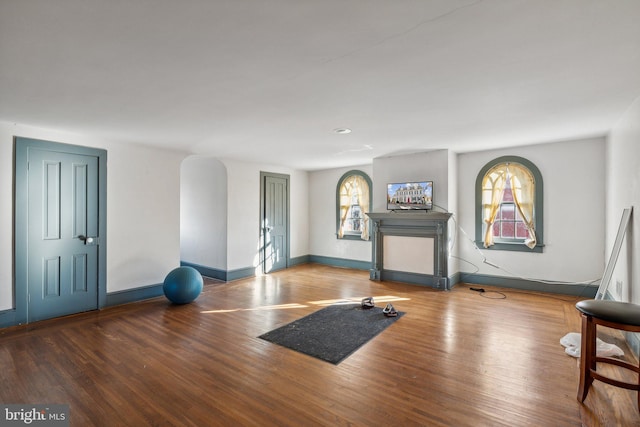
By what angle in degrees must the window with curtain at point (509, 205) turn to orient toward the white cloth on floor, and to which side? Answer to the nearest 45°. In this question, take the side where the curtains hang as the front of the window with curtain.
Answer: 0° — it already faces it

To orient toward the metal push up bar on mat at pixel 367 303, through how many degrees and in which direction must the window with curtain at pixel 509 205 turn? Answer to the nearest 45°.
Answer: approximately 45° to its right

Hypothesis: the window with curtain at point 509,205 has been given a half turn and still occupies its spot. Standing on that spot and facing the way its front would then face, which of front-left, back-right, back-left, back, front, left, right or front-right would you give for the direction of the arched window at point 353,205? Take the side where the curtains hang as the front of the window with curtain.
left

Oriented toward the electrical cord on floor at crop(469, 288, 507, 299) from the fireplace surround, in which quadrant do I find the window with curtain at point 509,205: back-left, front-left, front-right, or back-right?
front-left

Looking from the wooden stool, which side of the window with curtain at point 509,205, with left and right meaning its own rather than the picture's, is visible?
front

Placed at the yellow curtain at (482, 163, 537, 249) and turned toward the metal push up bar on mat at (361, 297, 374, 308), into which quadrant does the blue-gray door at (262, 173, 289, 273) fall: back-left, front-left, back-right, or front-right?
front-right

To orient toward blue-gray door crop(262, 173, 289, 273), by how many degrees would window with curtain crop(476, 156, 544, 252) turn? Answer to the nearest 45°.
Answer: approximately 90° to its right

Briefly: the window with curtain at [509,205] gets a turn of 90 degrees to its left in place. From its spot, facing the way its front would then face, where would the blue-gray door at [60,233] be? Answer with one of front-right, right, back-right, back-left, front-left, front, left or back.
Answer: back-right

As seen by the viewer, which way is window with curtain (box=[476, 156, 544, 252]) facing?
toward the camera

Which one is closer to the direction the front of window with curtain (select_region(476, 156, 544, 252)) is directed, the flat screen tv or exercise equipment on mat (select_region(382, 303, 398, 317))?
the exercise equipment on mat

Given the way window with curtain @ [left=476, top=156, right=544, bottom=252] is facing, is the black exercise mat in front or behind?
in front

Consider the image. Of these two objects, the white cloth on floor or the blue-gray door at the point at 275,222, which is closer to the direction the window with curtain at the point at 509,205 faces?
the white cloth on floor

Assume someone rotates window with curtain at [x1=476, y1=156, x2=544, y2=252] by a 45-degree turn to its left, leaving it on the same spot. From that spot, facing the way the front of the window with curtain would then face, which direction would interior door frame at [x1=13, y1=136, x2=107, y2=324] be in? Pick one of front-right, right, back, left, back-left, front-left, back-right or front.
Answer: right

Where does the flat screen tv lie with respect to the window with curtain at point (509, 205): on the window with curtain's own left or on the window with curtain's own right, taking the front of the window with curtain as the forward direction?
on the window with curtain's own right

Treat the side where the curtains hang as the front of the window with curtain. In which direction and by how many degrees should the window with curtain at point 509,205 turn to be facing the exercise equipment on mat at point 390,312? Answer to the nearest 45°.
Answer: approximately 45° to its right

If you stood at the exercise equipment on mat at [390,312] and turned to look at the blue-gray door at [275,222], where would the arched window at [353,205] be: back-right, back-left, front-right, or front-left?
front-right

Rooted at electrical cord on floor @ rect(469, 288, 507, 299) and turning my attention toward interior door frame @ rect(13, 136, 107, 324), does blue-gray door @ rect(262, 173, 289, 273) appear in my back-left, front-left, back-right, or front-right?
front-right

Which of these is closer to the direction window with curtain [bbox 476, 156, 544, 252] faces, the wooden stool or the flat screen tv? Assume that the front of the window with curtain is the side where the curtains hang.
the wooden stool
